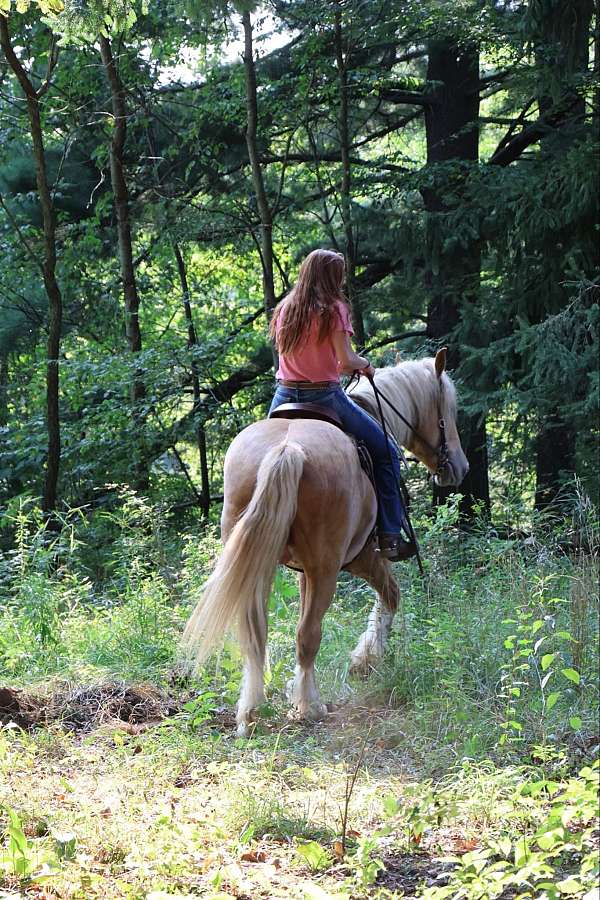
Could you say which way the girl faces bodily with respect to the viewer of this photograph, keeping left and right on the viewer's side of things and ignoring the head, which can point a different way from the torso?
facing away from the viewer and to the right of the viewer

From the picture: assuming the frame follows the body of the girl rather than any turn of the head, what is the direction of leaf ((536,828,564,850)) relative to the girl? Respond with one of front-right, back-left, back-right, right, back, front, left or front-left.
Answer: back-right

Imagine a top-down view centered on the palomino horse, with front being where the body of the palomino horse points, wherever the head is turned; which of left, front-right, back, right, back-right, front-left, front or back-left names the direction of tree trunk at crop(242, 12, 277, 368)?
front-left

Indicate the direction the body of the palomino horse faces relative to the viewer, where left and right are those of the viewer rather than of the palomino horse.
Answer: facing away from the viewer and to the right of the viewer

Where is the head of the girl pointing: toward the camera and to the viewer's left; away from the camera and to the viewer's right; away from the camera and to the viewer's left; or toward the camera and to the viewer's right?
away from the camera and to the viewer's right

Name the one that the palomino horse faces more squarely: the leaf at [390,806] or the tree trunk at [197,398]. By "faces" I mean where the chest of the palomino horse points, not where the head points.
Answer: the tree trunk

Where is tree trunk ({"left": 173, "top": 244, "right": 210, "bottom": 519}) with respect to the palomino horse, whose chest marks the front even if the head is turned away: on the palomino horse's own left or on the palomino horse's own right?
on the palomino horse's own left

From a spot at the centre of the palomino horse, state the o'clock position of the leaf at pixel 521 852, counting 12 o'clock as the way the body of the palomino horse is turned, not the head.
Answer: The leaf is roughly at 4 o'clock from the palomino horse.
